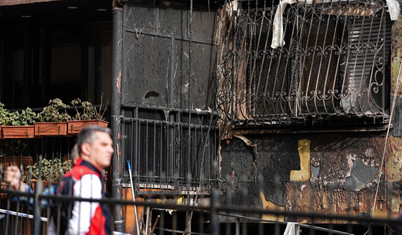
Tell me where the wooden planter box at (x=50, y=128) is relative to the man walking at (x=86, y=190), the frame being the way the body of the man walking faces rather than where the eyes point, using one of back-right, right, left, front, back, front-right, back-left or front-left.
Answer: left

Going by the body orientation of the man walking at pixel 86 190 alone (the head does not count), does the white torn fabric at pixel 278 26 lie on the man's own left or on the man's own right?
on the man's own left

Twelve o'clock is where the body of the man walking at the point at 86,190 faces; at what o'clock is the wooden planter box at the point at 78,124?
The wooden planter box is roughly at 9 o'clock from the man walking.

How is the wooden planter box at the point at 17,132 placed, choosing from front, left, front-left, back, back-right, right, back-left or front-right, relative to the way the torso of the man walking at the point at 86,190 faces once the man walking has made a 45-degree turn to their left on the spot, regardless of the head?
front-left

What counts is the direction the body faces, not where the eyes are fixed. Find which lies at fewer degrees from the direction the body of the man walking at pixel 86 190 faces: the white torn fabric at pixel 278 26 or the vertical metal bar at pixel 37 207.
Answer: the white torn fabric

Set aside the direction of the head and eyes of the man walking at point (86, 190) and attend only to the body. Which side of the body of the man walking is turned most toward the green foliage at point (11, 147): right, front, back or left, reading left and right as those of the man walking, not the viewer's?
left

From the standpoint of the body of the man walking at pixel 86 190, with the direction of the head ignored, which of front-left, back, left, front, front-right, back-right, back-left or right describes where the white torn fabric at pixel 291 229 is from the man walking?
front-left

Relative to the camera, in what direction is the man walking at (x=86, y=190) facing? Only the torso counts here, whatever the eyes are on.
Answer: to the viewer's right

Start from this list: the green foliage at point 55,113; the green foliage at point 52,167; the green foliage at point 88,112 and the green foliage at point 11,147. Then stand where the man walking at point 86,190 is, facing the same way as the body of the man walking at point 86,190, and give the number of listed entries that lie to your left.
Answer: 4
